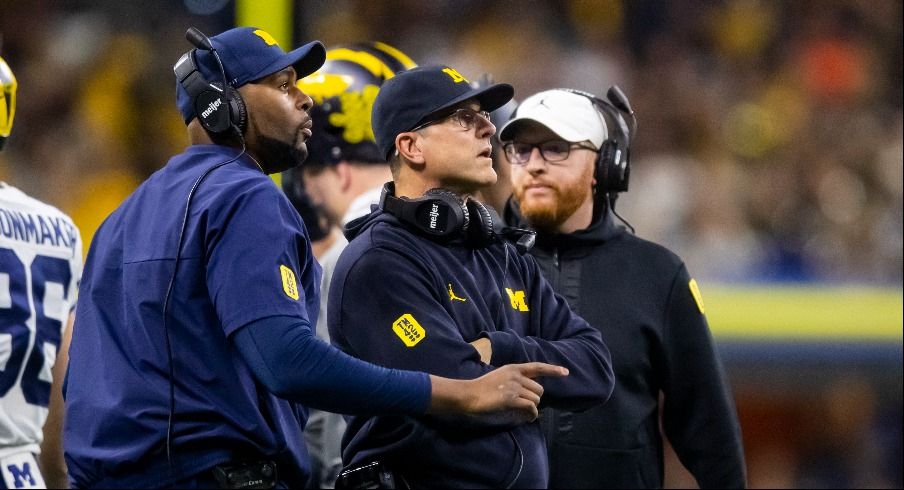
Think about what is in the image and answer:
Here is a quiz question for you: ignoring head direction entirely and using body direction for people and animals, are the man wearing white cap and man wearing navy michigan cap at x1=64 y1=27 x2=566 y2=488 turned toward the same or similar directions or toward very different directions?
very different directions

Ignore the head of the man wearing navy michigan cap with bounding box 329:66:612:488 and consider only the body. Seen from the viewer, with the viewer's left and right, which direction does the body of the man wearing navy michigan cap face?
facing the viewer and to the right of the viewer

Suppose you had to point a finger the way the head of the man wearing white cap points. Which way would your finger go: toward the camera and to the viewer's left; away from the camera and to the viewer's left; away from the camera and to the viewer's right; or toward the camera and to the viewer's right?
toward the camera and to the viewer's left

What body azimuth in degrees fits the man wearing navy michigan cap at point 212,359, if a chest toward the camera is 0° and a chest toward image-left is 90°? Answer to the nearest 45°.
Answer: approximately 225°

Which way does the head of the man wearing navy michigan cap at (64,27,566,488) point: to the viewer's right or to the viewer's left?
to the viewer's right

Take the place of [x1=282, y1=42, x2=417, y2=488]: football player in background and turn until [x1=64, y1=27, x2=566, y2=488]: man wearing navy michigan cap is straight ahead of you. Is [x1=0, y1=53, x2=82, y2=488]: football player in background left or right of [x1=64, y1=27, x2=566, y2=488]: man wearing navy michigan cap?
right

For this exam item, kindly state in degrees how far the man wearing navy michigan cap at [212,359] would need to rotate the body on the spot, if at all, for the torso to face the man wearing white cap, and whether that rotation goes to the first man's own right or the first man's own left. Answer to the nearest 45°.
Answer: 0° — they already face them

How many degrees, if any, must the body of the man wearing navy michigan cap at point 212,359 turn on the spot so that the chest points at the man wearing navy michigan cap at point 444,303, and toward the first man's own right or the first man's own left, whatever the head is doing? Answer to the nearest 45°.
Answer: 0° — they already face them

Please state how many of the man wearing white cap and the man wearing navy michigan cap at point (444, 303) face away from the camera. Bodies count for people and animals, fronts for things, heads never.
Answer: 0

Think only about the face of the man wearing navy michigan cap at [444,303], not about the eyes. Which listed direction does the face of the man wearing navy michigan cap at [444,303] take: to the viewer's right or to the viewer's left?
to the viewer's right

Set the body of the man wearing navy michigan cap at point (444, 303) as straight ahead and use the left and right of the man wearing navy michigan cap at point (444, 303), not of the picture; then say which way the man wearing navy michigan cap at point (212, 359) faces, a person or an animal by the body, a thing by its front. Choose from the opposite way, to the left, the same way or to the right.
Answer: to the left

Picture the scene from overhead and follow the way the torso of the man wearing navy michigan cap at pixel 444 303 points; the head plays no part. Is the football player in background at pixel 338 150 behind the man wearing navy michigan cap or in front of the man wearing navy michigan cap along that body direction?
behind
